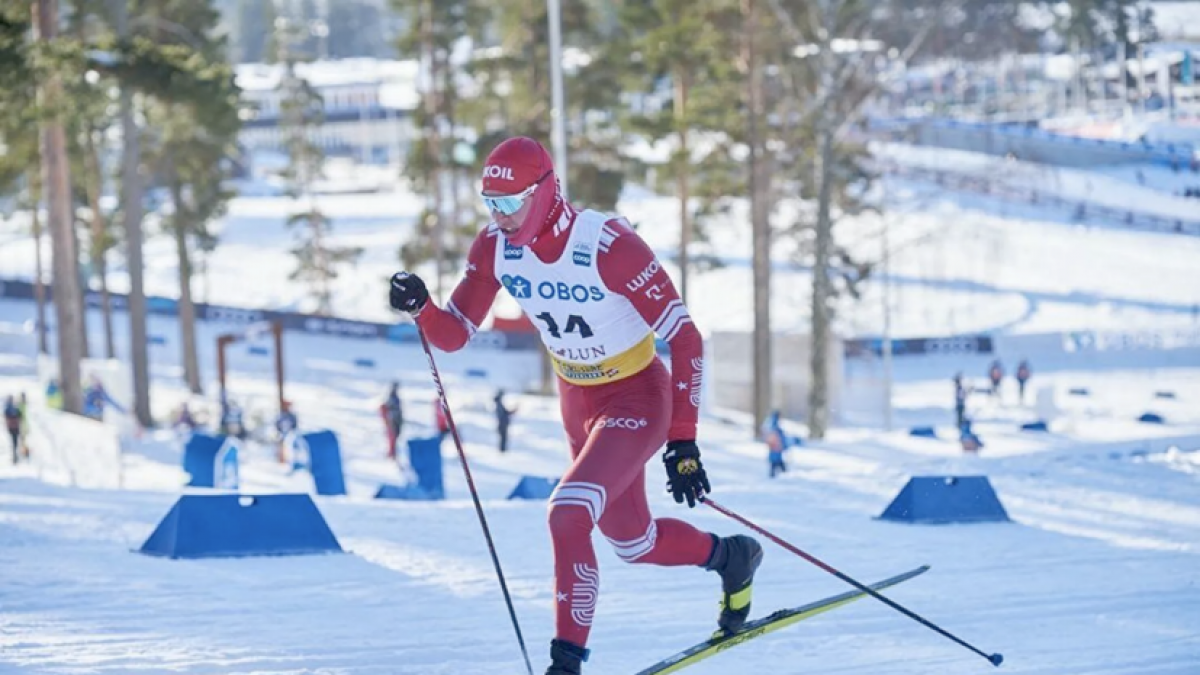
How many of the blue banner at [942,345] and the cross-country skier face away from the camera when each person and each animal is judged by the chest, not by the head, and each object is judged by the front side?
0

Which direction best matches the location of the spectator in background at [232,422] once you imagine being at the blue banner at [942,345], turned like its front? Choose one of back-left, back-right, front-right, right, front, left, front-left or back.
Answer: front-right

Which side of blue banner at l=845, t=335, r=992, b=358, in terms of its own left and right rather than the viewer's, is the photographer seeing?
front

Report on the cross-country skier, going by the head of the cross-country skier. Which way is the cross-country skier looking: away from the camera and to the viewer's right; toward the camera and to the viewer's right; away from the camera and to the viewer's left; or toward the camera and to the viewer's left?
toward the camera and to the viewer's left

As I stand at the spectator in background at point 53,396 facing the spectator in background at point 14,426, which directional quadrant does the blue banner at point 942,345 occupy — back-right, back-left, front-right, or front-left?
back-left

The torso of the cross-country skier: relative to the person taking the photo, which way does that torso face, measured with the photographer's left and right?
facing the viewer and to the left of the viewer

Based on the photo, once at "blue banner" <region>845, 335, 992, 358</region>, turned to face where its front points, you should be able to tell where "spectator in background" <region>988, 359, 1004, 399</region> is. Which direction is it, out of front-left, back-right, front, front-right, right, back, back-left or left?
front

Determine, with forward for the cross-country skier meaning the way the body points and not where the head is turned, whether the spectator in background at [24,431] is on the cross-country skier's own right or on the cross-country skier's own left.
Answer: on the cross-country skier's own right

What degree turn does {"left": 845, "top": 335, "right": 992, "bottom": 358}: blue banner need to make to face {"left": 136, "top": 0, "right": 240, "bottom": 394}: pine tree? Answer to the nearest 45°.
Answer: approximately 45° to its right

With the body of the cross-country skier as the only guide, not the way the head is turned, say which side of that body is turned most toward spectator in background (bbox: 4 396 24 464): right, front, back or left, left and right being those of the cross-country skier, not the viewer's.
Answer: right

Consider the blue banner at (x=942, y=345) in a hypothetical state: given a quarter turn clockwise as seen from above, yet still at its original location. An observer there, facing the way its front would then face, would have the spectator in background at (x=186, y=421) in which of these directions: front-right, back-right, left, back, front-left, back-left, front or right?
front-left

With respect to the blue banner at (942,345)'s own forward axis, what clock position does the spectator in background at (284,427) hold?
The spectator in background is roughly at 1 o'clock from the blue banner.

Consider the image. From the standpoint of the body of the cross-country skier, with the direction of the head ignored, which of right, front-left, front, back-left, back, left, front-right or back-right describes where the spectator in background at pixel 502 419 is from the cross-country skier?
back-right

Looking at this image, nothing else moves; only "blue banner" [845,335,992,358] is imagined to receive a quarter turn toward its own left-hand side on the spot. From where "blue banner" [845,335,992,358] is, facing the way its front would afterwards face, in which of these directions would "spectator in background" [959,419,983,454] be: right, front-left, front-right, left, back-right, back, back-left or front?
right
